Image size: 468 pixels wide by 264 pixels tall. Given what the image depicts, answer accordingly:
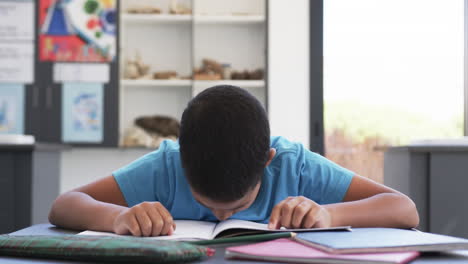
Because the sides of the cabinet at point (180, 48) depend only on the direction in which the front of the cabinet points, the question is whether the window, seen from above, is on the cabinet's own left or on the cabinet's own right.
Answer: on the cabinet's own left

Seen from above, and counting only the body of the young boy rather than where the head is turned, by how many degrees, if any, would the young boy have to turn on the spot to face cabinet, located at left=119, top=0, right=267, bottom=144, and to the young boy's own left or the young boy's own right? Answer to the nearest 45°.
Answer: approximately 180°

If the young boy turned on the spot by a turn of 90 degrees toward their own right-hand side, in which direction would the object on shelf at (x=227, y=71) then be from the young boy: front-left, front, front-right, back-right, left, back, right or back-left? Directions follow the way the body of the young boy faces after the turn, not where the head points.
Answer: right

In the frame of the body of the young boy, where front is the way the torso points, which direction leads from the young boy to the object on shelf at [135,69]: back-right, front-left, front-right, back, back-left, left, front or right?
back

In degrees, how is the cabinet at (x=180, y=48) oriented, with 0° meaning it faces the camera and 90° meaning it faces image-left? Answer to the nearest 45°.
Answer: approximately 0°

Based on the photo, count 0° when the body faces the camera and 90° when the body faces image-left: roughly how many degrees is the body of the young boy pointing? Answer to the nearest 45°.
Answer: approximately 0°
